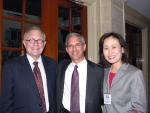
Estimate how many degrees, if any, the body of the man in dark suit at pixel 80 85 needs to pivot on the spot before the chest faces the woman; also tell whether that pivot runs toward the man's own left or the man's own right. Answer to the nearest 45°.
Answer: approximately 45° to the man's own left

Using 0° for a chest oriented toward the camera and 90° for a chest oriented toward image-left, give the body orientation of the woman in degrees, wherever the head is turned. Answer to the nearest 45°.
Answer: approximately 45°

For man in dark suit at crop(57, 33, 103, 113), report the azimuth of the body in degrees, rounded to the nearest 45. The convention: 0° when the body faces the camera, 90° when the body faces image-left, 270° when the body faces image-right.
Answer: approximately 0°

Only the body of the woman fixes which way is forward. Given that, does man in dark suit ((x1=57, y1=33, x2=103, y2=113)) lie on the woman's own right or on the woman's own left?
on the woman's own right

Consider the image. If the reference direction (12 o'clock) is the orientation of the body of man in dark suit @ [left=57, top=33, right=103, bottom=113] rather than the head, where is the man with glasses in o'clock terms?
The man with glasses is roughly at 2 o'clock from the man in dark suit.
